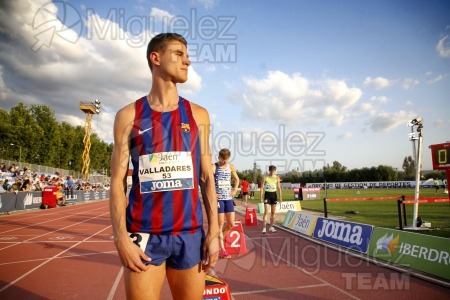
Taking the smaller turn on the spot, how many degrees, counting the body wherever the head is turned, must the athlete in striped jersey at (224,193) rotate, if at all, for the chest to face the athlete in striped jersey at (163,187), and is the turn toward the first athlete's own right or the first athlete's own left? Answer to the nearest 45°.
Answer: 0° — they already face them

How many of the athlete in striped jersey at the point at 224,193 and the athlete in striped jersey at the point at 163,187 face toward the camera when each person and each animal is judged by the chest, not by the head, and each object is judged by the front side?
2

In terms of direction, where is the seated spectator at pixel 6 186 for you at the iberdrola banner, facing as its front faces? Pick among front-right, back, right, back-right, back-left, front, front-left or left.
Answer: front-right

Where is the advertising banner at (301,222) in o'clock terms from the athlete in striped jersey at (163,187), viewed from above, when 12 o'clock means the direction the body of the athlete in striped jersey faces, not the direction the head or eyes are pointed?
The advertising banner is roughly at 7 o'clock from the athlete in striped jersey.

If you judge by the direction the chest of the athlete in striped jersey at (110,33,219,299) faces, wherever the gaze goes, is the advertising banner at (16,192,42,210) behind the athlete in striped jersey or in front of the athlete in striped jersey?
behind

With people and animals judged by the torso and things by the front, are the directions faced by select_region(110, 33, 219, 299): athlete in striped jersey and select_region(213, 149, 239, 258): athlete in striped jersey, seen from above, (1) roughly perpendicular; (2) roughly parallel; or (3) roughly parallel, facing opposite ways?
roughly parallel

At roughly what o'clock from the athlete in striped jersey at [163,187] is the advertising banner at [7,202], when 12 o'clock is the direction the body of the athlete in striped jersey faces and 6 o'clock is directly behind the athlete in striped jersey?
The advertising banner is roughly at 5 o'clock from the athlete in striped jersey.

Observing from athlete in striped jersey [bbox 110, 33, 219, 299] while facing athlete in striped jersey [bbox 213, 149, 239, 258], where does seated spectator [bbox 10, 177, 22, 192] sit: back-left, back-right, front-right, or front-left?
front-left

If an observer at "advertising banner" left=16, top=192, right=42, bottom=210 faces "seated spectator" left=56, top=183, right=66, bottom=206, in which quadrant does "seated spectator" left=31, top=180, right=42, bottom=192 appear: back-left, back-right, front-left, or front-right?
front-left

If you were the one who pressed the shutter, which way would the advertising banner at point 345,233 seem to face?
facing the viewer and to the left of the viewer

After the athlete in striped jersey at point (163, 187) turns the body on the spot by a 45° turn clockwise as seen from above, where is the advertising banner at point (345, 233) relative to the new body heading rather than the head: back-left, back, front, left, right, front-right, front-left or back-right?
back

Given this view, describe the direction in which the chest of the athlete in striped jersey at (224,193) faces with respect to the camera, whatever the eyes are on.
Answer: toward the camera
